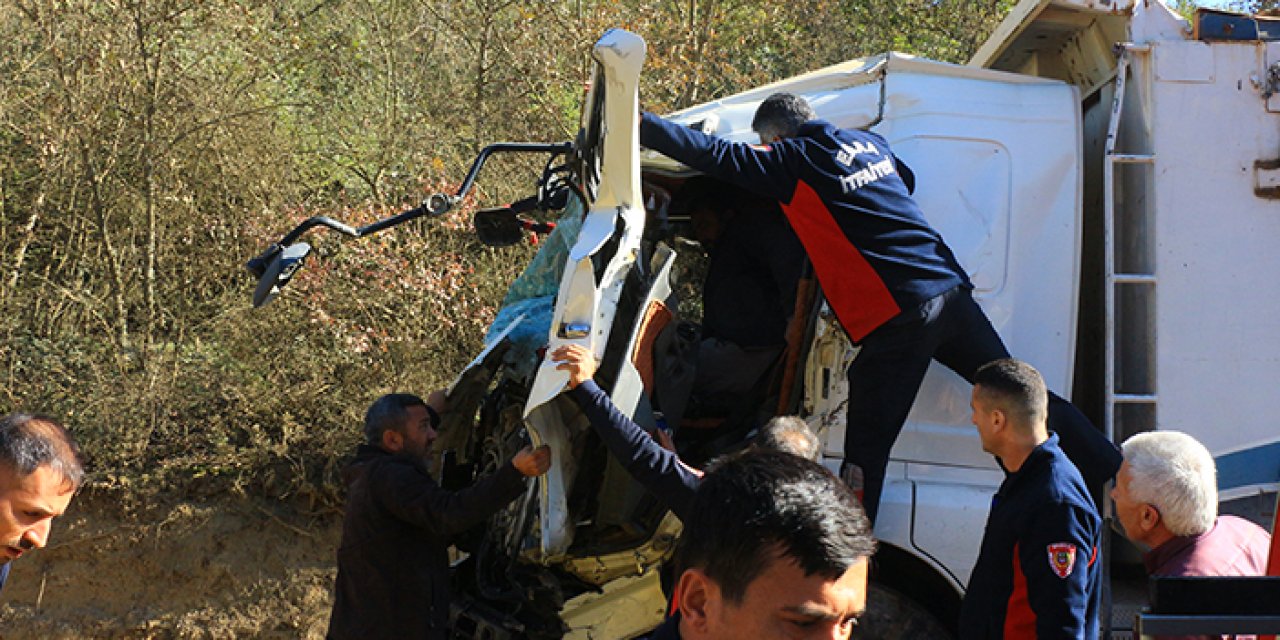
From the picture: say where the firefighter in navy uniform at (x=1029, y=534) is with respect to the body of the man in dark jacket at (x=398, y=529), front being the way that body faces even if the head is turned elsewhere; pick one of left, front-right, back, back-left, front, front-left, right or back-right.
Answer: front-right

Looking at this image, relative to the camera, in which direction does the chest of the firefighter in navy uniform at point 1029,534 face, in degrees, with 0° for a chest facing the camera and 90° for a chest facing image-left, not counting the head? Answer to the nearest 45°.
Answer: approximately 90°

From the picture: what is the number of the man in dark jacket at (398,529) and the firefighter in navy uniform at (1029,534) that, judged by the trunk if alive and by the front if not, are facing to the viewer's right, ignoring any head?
1

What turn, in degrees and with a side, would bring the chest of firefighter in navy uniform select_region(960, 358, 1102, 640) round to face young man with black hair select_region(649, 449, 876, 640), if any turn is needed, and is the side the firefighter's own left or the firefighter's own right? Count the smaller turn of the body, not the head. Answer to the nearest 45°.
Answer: approximately 90° to the firefighter's own left

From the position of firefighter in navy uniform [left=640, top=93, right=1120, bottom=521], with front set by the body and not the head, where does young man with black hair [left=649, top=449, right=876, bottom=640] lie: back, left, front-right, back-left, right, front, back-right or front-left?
back-left

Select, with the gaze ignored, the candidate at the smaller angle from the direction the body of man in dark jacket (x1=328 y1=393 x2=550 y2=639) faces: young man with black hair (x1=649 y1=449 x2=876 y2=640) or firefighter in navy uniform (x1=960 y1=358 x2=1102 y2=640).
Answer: the firefighter in navy uniform

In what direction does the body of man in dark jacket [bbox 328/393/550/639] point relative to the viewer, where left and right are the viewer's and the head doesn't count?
facing to the right of the viewer

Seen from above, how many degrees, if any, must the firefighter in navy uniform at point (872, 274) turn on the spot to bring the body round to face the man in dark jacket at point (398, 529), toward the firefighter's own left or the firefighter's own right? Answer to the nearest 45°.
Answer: approximately 45° to the firefighter's own left

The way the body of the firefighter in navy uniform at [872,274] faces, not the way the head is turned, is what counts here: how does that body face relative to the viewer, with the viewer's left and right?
facing away from the viewer and to the left of the viewer

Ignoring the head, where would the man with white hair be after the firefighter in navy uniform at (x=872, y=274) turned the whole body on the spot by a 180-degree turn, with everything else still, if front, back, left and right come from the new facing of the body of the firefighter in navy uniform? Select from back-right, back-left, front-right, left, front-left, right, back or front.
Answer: front

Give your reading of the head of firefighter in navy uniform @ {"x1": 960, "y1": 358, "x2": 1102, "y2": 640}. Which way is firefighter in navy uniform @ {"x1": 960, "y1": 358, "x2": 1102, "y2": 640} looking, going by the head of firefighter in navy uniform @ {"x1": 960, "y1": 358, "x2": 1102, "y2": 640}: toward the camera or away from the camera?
away from the camera
